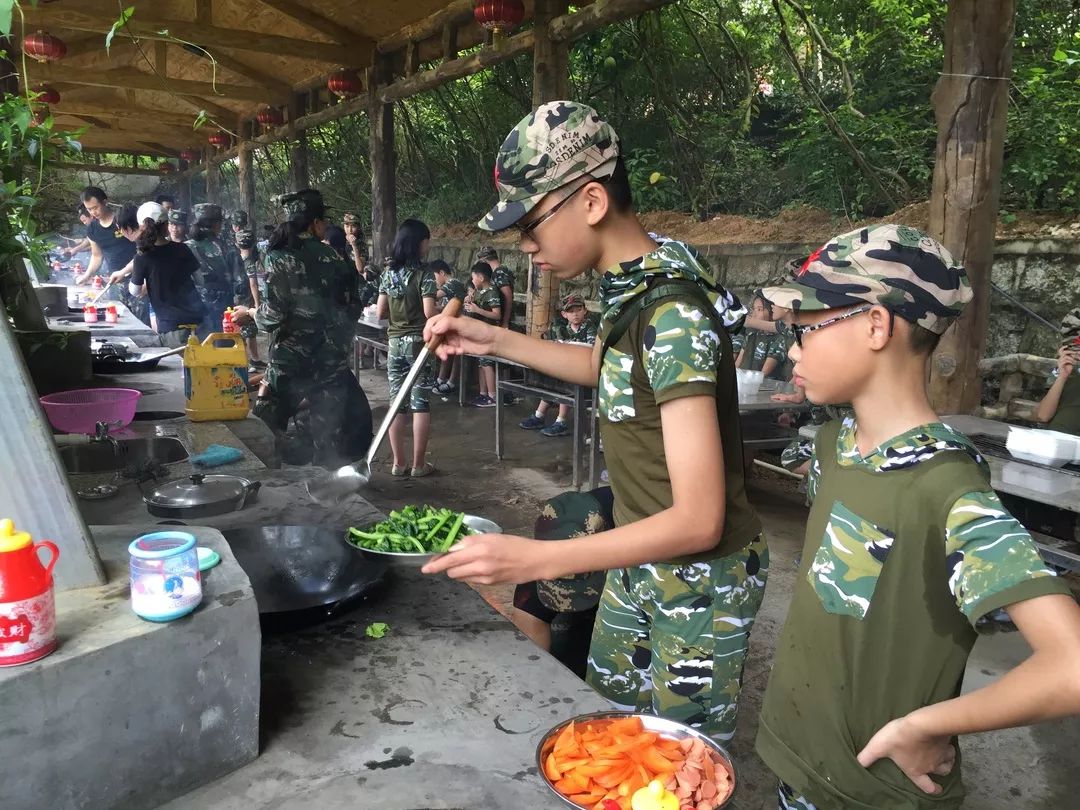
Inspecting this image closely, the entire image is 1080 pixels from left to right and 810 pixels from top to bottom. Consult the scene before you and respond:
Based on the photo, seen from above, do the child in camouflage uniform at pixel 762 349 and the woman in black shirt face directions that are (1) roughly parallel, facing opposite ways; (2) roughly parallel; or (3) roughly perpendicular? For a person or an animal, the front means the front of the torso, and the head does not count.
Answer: roughly perpendicular

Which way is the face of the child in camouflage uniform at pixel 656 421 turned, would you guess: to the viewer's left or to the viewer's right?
to the viewer's left

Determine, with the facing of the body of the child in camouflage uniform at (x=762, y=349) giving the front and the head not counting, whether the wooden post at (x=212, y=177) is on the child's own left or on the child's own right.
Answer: on the child's own right

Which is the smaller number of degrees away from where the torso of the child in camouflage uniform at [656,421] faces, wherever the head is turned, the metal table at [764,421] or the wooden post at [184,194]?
the wooden post

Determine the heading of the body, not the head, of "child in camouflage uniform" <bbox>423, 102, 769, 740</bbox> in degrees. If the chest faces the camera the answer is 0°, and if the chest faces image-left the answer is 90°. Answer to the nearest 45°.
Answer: approximately 90°

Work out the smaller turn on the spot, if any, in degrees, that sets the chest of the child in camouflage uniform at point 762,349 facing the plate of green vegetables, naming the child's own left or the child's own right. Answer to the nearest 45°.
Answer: approximately 45° to the child's own left

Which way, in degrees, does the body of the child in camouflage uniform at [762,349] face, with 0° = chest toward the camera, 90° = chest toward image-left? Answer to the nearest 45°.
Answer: approximately 45°

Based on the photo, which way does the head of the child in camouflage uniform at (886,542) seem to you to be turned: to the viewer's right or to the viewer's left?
to the viewer's left

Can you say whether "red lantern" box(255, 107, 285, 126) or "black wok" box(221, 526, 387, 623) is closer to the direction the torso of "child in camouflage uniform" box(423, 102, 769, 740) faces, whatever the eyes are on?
the black wok
